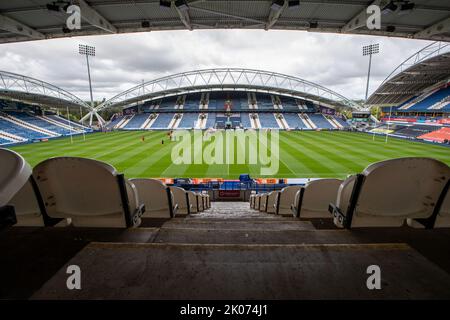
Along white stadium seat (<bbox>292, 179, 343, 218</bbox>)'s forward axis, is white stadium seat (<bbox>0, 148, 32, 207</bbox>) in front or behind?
behind

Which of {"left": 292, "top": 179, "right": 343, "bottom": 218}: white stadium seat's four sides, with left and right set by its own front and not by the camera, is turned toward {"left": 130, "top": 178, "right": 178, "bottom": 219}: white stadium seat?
left

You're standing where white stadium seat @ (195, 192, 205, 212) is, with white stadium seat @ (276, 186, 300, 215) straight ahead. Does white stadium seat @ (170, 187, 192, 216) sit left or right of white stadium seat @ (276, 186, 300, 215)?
right

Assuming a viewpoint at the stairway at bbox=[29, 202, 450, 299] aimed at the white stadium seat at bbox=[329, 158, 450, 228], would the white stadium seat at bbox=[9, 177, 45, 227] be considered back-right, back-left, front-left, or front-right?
back-left

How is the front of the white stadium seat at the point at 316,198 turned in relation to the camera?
facing away from the viewer

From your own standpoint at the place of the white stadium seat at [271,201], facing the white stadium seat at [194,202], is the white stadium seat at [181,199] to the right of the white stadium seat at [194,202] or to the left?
left

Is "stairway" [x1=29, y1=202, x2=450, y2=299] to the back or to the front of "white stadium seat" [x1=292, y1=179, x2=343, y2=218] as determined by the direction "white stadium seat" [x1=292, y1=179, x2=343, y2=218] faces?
to the back

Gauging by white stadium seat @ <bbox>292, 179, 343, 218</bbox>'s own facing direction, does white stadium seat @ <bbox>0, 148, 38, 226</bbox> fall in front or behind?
behind

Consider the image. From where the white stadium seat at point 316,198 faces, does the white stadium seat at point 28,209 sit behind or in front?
behind
